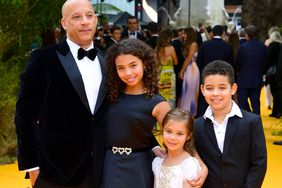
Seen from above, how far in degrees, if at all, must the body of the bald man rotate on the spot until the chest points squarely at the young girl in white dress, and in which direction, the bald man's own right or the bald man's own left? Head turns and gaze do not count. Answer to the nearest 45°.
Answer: approximately 45° to the bald man's own left

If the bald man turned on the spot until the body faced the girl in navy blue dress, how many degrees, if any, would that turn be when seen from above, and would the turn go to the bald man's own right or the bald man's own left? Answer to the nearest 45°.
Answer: approximately 45° to the bald man's own left

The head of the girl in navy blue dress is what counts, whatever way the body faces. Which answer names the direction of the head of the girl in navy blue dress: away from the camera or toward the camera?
toward the camera

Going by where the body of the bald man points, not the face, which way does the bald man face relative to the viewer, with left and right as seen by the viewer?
facing the viewer and to the right of the viewer

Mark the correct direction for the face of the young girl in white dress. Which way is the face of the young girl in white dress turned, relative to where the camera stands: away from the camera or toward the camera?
toward the camera
